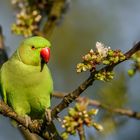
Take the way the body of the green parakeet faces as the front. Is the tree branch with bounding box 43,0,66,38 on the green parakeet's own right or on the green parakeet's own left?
on the green parakeet's own left

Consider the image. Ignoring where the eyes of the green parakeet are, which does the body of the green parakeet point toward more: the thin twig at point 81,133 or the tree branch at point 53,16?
the thin twig

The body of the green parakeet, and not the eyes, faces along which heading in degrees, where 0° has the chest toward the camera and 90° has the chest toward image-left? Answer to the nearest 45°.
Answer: approximately 315°
